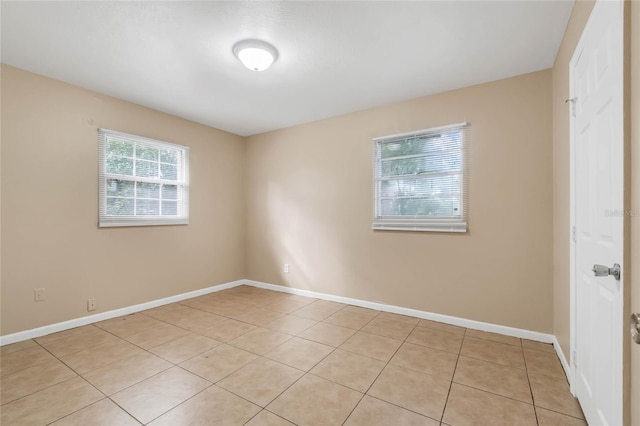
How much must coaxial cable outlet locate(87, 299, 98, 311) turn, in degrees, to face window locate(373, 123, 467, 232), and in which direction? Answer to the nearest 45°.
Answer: approximately 45° to its left

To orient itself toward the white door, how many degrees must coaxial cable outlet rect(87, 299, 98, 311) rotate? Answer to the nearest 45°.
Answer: approximately 45° to its left
